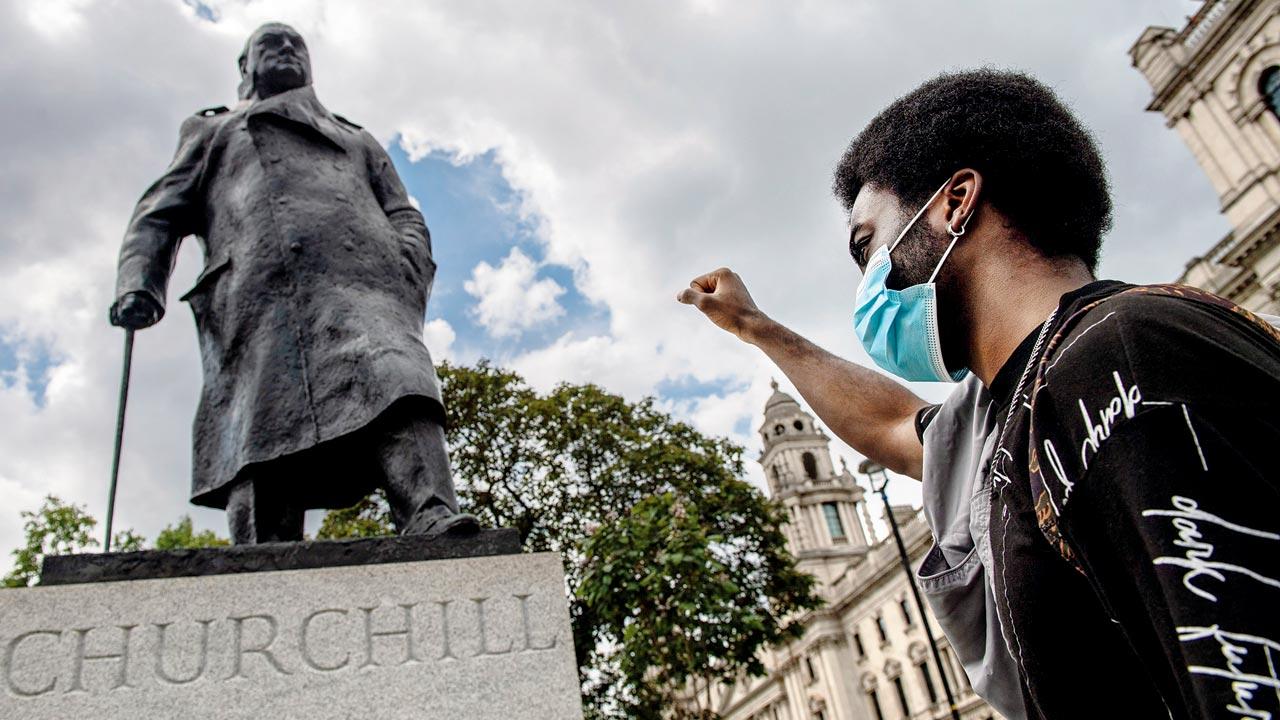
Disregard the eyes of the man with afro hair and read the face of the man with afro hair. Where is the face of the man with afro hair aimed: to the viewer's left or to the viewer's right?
to the viewer's left

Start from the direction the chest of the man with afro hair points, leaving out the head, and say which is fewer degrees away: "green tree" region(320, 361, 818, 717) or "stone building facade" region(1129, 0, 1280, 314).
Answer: the green tree

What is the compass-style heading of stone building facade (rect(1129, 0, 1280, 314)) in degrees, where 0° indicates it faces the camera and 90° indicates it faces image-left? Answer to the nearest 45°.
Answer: approximately 45°

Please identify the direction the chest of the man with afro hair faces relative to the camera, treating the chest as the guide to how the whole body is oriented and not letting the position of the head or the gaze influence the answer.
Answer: to the viewer's left

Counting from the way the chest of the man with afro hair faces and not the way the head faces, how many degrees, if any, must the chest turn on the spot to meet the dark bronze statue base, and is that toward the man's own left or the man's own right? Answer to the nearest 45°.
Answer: approximately 45° to the man's own right

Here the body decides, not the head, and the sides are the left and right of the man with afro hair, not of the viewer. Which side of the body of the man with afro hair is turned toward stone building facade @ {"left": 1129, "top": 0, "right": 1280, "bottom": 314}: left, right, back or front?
right

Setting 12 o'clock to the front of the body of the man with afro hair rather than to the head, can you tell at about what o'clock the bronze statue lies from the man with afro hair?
The bronze statue is roughly at 1 o'clock from the man with afro hair.
